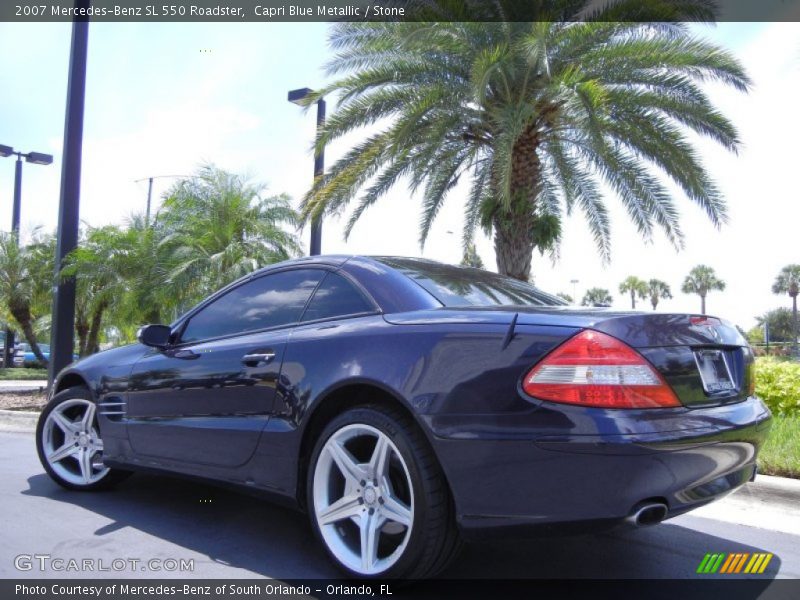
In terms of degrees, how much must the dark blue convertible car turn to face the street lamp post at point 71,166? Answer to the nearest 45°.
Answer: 0° — it already faces it

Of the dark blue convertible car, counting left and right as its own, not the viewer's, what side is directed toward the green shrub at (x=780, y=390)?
right

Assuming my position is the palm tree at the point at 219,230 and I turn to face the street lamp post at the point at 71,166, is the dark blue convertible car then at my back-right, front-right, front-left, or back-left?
front-left

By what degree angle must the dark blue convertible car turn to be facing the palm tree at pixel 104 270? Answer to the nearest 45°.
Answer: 0° — it already faces it

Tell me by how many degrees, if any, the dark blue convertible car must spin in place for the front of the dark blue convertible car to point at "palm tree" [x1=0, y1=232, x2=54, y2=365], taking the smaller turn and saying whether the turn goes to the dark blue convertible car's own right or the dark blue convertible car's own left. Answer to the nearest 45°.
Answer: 0° — it already faces it

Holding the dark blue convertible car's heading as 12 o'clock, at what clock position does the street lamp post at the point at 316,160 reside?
The street lamp post is roughly at 1 o'clock from the dark blue convertible car.

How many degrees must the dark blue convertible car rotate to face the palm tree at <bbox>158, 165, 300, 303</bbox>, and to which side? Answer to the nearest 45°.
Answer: approximately 45° to its right

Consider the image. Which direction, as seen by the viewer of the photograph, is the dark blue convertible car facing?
facing away from the viewer and to the left of the viewer

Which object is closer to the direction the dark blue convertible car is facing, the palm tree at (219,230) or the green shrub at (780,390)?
the palm tree

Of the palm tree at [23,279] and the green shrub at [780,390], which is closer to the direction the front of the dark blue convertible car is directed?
the palm tree

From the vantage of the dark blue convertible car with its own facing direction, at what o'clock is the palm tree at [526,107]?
The palm tree is roughly at 2 o'clock from the dark blue convertible car.

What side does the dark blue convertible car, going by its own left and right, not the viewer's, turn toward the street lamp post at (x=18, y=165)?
front
